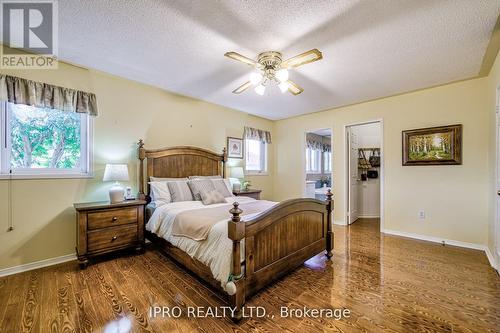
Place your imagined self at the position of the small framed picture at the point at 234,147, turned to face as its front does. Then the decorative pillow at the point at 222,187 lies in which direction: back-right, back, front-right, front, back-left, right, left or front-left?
front-right

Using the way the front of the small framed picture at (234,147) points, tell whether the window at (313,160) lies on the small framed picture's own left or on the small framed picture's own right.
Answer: on the small framed picture's own left

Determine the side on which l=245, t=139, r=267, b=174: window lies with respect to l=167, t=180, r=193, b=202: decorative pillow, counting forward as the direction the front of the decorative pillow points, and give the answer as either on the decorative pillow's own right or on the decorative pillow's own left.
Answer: on the decorative pillow's own left

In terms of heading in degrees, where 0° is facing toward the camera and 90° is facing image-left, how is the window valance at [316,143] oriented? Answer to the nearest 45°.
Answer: approximately 315°

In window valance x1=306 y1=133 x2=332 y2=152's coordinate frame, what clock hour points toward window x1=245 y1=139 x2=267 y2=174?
The window is roughly at 3 o'clock from the window valance.

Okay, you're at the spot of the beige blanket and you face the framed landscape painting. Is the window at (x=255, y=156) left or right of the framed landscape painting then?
left

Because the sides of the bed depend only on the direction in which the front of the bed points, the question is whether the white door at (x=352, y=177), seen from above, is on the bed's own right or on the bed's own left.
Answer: on the bed's own left

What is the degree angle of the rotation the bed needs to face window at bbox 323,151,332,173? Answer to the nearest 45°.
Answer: approximately 90° to its left

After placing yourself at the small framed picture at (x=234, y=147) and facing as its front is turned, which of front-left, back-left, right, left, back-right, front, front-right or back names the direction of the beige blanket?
front-right
